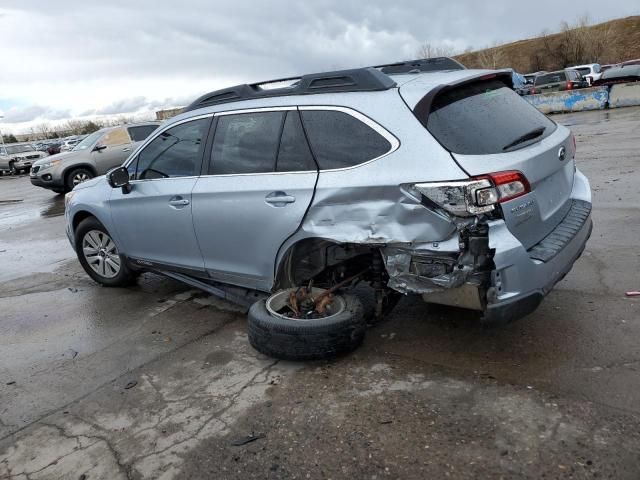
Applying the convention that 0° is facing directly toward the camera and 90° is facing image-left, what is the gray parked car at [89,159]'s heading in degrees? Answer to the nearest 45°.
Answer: approximately 45°

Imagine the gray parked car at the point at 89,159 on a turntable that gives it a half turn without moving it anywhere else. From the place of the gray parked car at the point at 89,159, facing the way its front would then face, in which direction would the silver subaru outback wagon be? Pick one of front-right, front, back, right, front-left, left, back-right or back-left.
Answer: back-right

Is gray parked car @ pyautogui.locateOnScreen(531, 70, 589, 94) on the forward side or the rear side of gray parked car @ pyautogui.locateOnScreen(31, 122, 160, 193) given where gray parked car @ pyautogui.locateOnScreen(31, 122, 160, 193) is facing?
on the rear side

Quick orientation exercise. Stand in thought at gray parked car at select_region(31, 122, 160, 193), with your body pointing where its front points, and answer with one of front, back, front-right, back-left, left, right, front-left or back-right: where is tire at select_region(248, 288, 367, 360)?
front-left

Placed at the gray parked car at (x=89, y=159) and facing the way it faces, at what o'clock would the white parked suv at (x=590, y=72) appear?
The white parked suv is roughly at 7 o'clock from the gray parked car.

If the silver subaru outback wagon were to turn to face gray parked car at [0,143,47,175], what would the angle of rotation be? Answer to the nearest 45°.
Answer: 0° — it already faces it

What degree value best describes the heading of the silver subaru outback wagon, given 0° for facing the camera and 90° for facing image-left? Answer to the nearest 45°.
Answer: approximately 135°
